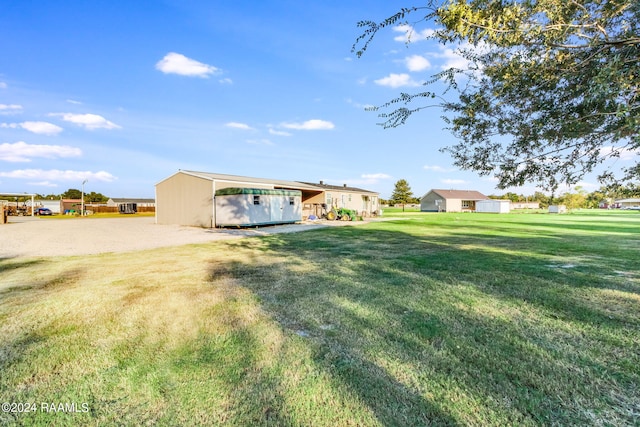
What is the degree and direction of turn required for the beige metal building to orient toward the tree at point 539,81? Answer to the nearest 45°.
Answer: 0° — it already faces it

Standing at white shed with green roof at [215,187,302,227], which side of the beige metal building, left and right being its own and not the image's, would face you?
front

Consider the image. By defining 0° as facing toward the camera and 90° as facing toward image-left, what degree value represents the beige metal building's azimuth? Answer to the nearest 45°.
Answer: approximately 315°
